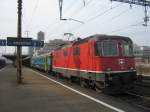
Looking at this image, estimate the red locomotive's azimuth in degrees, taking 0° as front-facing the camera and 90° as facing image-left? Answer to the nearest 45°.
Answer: approximately 315°
